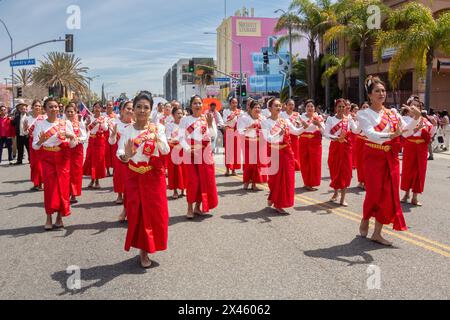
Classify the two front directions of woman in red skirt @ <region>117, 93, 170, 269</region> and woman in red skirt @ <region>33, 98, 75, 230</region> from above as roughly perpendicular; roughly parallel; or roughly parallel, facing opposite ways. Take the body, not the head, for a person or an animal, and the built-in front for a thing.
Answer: roughly parallel

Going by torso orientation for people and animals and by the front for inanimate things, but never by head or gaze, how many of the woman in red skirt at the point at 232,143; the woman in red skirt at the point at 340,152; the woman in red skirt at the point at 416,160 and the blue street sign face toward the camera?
4

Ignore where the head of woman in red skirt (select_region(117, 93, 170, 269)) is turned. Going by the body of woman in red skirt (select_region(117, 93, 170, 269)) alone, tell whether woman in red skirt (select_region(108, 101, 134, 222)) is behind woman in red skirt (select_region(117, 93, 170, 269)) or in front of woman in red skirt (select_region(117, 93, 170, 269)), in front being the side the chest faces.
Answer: behind

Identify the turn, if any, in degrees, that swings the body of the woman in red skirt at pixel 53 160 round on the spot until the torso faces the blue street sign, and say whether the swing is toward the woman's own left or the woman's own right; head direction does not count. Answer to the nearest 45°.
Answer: approximately 180°

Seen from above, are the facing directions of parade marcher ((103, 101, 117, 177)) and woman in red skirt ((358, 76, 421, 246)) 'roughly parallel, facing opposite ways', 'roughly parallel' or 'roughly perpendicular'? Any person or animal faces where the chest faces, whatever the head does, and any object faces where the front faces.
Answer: roughly parallel

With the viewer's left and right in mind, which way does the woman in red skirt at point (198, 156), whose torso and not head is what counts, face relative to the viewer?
facing the viewer

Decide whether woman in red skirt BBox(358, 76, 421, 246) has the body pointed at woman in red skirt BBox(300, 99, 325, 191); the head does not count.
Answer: no

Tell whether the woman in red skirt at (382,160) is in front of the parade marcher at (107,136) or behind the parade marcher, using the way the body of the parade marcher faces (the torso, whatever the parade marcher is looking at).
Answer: in front

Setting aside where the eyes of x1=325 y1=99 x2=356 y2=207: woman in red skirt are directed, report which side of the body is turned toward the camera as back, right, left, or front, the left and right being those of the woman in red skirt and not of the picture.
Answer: front

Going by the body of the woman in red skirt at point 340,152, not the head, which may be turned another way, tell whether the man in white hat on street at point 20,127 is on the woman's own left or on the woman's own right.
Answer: on the woman's own right

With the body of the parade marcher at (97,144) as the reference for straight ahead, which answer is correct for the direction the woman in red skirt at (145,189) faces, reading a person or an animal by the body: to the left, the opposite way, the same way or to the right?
the same way

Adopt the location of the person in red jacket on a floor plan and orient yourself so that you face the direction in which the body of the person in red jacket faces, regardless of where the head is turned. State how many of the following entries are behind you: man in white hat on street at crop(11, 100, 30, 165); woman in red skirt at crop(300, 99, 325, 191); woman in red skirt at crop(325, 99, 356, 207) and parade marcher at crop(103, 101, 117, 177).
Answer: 0

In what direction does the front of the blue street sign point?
toward the camera

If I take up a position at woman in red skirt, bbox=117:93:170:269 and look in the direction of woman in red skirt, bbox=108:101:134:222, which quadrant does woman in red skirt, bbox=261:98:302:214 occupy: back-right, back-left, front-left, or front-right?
front-right

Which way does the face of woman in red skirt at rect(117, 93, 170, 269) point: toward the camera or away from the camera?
toward the camera

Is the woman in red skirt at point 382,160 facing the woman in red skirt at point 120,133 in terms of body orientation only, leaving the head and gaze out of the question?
no

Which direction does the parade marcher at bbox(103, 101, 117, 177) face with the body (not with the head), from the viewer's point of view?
toward the camera
